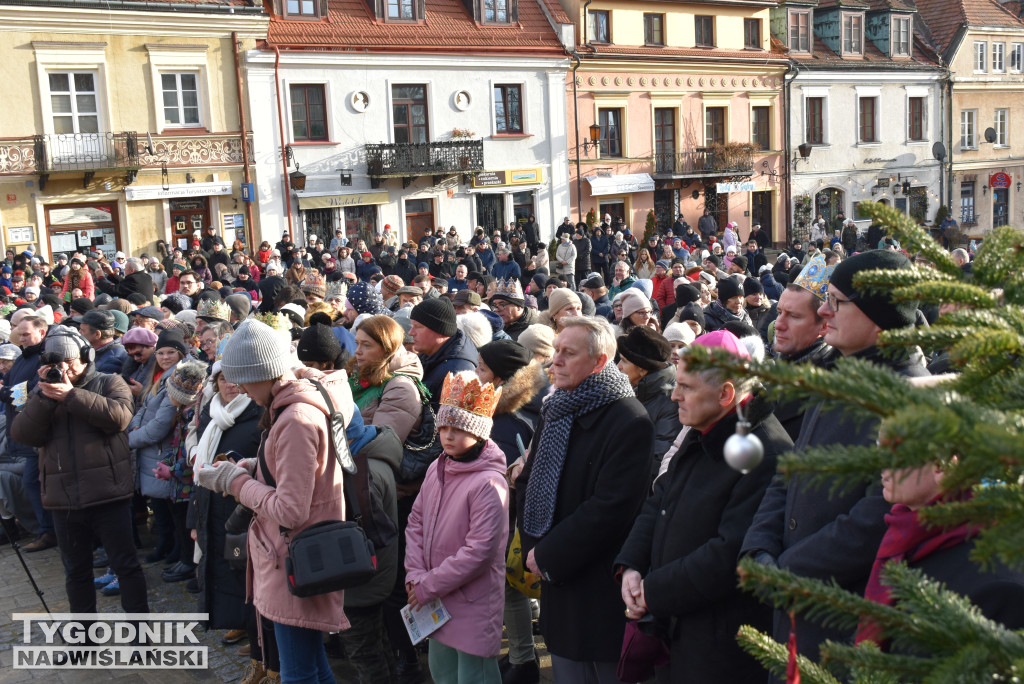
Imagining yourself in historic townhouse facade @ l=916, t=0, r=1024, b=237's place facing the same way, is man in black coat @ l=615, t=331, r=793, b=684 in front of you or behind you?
in front

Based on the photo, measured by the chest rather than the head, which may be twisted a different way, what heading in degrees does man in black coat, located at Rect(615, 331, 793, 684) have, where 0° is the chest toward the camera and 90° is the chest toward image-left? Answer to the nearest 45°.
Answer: approximately 45°

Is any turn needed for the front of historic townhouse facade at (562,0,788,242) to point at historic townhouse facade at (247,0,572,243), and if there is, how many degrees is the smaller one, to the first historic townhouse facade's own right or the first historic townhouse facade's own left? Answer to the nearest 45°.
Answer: approximately 45° to the first historic townhouse facade's own right

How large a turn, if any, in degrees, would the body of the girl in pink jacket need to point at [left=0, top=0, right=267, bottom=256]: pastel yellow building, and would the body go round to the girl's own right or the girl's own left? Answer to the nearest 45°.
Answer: approximately 135° to the girl's own right

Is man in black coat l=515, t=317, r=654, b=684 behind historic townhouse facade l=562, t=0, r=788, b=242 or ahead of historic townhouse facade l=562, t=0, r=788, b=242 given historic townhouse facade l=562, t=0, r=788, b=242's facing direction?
ahead

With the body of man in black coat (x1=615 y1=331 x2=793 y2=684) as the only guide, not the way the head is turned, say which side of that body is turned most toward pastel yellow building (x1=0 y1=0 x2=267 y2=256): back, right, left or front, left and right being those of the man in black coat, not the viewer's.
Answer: right

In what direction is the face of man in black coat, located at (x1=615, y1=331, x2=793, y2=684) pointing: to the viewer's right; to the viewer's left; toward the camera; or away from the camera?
to the viewer's left

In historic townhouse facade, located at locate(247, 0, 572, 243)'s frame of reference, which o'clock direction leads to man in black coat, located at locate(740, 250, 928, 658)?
The man in black coat is roughly at 12 o'clock from the historic townhouse facade.

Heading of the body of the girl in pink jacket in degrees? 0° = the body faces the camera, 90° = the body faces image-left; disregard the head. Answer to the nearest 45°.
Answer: approximately 45°

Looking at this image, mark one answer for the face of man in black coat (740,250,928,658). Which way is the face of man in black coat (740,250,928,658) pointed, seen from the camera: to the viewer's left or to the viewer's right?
to the viewer's left

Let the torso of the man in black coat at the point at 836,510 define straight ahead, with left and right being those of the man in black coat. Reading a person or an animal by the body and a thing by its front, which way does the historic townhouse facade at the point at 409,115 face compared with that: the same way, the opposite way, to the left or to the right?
to the left
